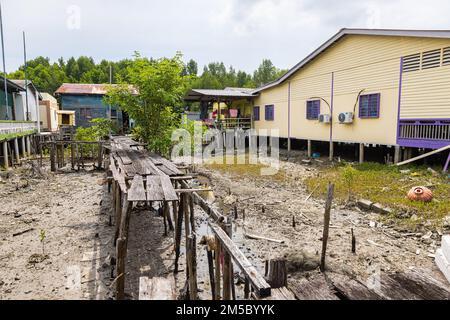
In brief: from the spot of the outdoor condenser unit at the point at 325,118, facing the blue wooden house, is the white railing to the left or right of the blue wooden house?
left

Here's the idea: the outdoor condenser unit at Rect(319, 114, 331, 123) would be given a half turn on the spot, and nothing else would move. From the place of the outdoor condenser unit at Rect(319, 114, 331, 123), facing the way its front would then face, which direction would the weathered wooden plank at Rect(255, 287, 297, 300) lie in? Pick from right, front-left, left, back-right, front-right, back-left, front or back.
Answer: back-right

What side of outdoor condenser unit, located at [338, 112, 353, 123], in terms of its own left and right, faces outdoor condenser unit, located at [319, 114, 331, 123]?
right

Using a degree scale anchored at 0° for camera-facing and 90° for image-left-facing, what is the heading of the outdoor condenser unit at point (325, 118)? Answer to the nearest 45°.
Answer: approximately 45°

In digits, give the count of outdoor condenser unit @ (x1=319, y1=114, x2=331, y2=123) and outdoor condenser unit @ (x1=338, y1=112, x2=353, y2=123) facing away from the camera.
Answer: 0

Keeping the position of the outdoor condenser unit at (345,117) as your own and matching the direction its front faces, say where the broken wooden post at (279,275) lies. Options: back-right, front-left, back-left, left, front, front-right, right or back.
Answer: front-left

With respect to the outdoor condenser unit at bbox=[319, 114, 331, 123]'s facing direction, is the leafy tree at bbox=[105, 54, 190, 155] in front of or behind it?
in front

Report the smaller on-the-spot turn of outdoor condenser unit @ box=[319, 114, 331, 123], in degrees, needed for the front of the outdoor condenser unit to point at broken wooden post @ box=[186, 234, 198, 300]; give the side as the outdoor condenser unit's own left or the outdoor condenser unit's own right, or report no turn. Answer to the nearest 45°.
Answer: approximately 45° to the outdoor condenser unit's own left

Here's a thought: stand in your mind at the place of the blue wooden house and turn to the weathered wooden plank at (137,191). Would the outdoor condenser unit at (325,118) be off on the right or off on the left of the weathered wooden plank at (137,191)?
left
